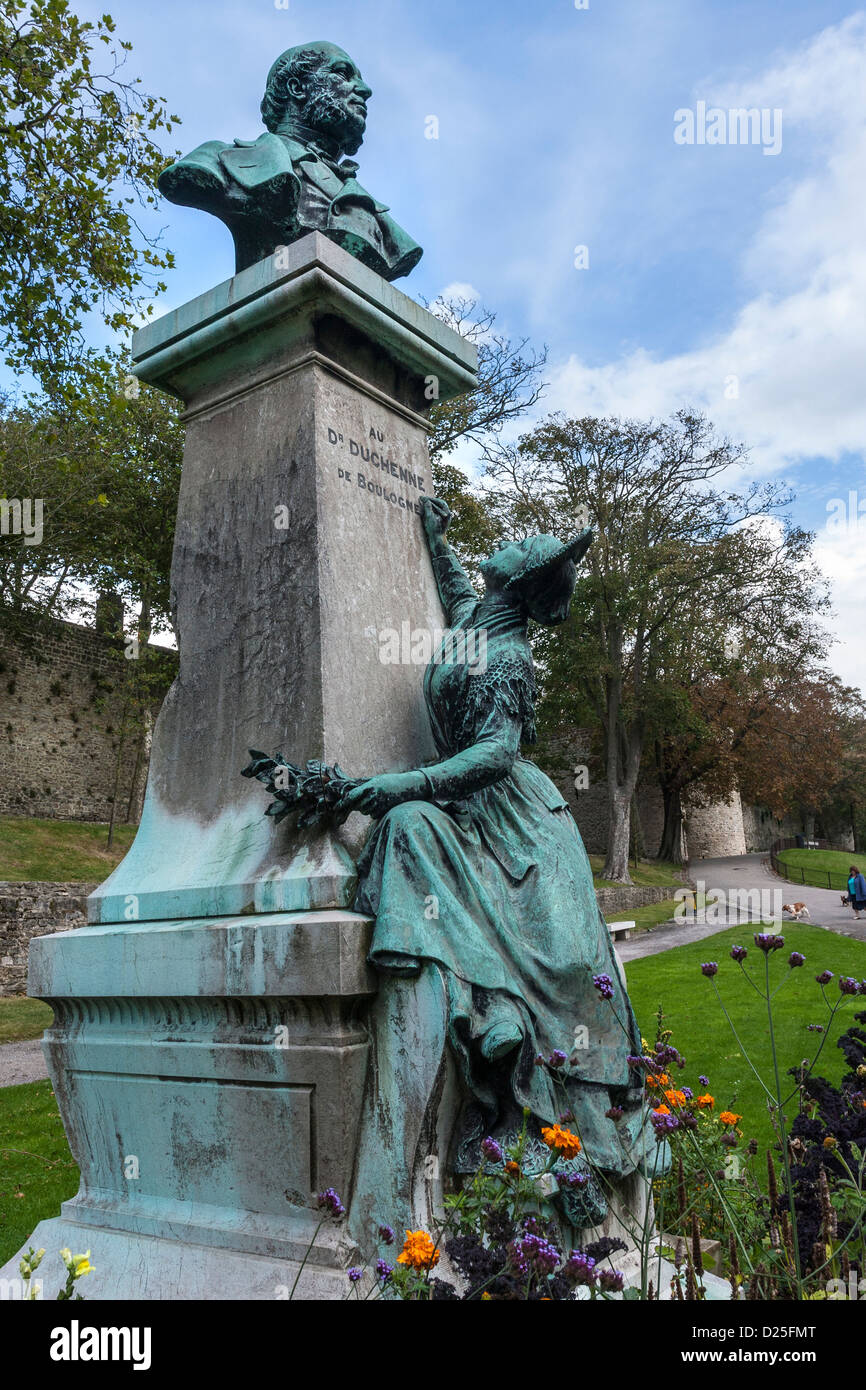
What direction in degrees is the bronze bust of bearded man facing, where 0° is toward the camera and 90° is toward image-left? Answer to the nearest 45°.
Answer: approximately 315°

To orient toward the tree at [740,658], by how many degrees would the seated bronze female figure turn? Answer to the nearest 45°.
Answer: approximately 90° to its right

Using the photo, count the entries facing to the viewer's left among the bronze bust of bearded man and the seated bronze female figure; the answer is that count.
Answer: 1

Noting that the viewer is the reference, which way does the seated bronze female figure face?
facing to the left of the viewer

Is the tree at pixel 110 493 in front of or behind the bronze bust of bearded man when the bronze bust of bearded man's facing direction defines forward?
behind

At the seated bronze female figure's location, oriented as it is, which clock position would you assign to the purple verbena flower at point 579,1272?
The purple verbena flower is roughly at 9 o'clock from the seated bronze female figure.

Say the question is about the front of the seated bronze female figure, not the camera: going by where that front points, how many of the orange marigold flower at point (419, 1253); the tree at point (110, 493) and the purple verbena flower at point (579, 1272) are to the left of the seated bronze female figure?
2

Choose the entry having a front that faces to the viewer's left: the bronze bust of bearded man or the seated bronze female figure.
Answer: the seated bronze female figure

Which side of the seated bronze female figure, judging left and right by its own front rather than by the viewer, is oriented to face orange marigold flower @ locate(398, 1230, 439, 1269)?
left

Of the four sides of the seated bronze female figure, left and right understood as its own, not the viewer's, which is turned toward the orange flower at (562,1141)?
left
